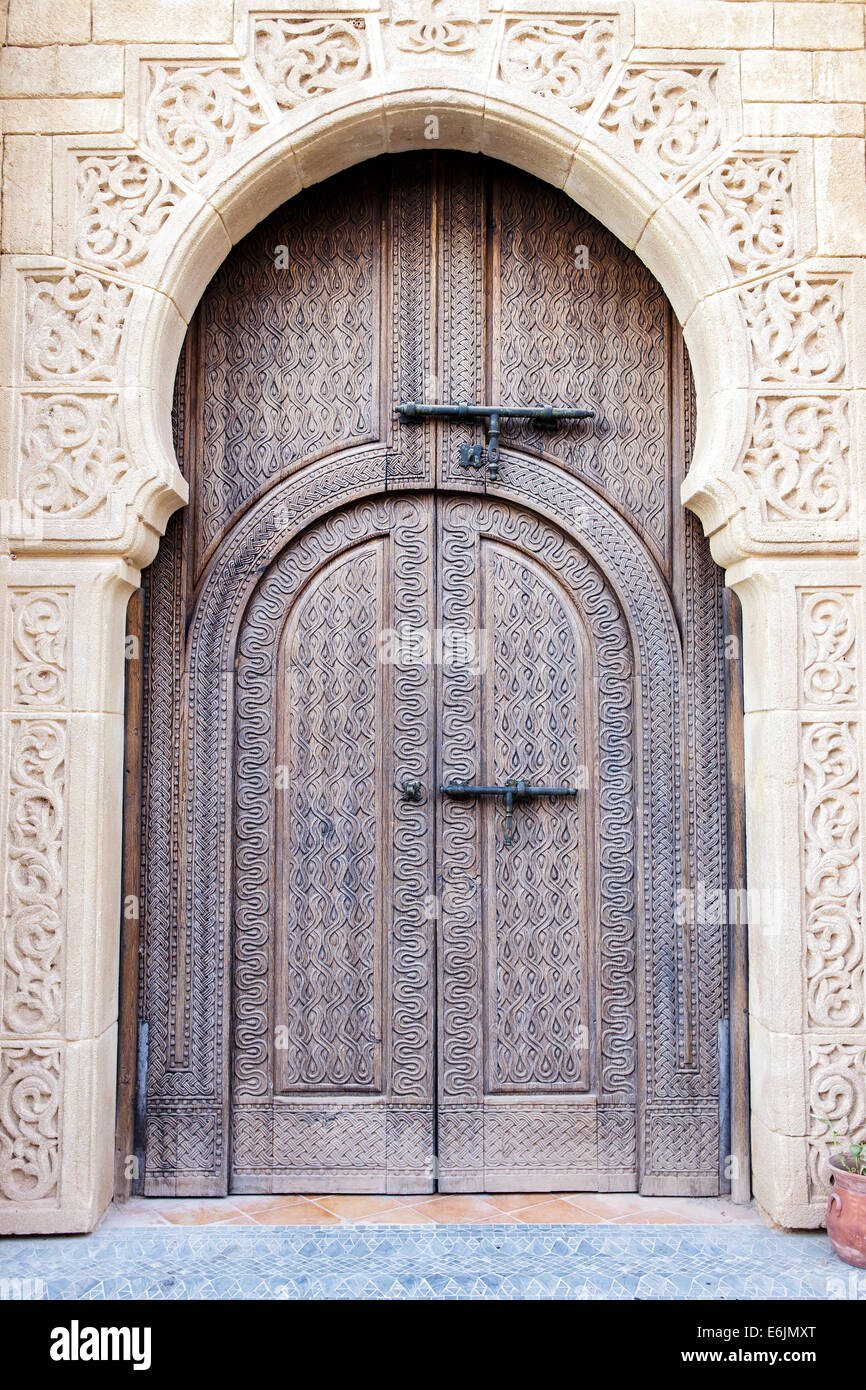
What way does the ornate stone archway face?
toward the camera

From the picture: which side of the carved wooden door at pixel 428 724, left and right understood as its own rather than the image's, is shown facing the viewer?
front
